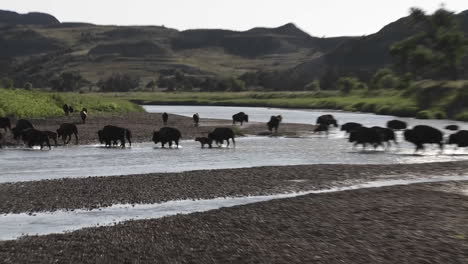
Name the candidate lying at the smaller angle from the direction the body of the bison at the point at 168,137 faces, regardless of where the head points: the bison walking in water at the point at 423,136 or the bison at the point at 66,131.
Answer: the bison

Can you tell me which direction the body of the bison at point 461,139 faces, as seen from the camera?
to the viewer's left

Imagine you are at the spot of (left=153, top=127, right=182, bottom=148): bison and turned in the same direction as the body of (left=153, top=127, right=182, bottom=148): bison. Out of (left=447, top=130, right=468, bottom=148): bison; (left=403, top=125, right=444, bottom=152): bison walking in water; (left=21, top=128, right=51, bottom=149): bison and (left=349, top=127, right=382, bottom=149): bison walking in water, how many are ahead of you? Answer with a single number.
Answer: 1

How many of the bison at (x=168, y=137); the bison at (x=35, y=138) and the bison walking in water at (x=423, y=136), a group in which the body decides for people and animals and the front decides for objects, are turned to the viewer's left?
3

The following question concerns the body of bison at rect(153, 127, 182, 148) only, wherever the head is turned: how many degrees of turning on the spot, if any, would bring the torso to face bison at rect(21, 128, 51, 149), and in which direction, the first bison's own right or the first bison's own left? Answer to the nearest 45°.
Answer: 0° — it already faces it

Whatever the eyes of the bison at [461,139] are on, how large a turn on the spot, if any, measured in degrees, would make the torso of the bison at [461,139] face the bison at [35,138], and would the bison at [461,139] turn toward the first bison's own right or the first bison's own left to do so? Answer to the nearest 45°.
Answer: approximately 45° to the first bison's own left

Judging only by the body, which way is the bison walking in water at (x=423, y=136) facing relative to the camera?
to the viewer's left

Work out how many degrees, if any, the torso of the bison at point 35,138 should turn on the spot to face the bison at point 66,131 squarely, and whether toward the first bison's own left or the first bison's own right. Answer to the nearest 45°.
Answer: approximately 135° to the first bison's own right

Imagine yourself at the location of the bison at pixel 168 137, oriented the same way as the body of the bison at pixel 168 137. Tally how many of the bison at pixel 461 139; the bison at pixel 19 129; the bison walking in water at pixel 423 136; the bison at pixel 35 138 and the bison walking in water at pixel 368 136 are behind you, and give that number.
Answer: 3

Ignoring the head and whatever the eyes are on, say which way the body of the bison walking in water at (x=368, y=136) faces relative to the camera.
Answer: to the viewer's left

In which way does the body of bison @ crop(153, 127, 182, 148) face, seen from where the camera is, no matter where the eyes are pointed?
to the viewer's left

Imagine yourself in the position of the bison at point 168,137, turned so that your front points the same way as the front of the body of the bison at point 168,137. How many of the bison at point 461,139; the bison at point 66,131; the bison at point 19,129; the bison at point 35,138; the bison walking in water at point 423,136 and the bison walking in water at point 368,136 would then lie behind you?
3

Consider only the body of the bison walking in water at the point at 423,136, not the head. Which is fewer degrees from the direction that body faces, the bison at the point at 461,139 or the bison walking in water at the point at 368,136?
the bison walking in water

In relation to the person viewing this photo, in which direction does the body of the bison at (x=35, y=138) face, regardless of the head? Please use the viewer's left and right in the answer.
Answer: facing to the left of the viewer
